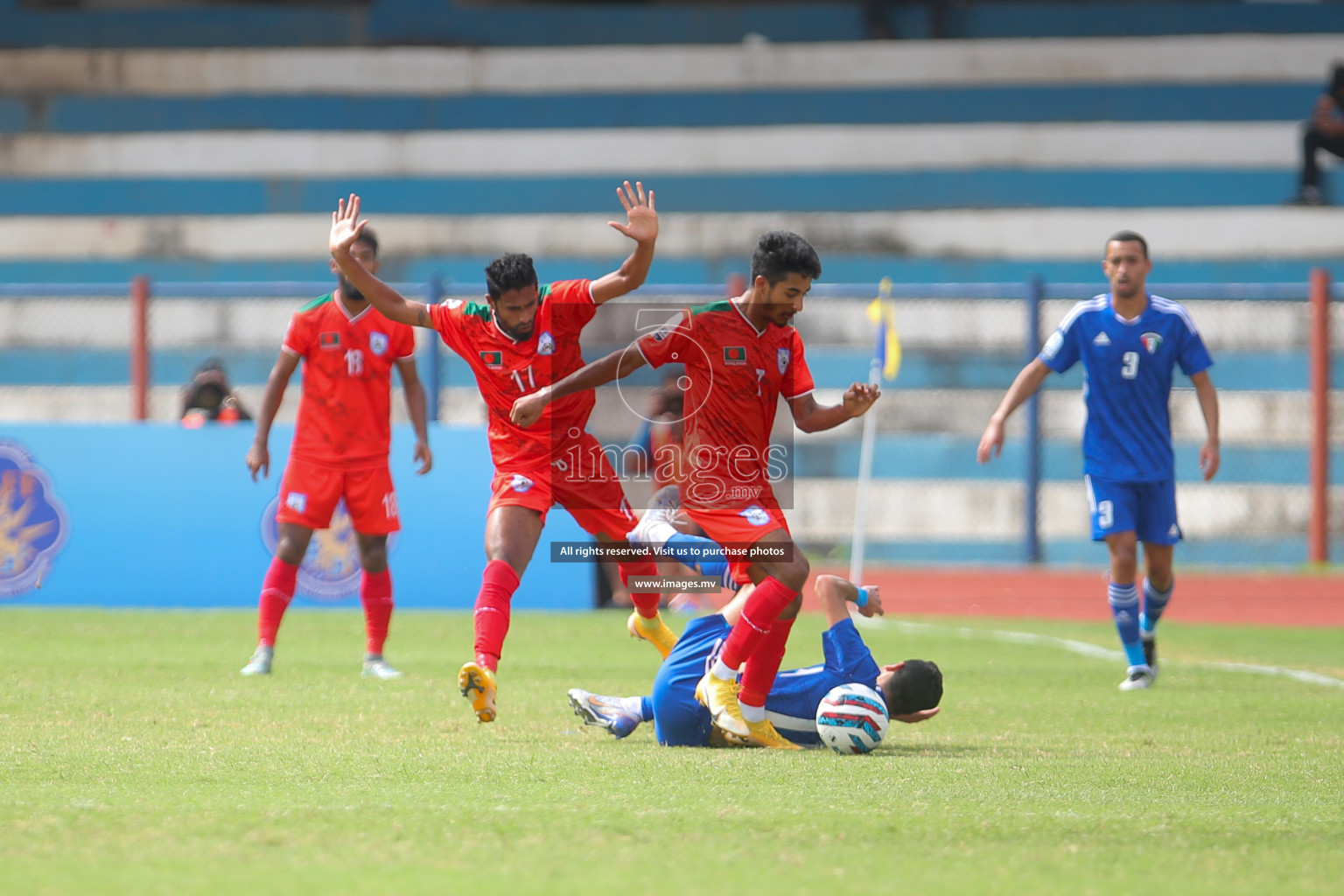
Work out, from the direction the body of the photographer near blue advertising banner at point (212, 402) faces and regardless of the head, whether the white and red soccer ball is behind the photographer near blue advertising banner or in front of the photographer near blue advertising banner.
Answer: in front

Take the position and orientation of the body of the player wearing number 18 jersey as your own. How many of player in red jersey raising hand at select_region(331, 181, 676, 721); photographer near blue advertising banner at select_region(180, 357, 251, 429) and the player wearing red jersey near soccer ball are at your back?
1

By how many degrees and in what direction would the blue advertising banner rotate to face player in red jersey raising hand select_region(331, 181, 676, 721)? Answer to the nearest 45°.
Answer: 0° — it already faces them

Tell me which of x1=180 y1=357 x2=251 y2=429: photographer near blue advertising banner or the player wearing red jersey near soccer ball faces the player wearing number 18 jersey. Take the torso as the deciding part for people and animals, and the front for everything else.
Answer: the photographer near blue advertising banner

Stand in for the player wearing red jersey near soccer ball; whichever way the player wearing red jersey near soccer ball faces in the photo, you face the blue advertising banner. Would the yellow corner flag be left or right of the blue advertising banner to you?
right

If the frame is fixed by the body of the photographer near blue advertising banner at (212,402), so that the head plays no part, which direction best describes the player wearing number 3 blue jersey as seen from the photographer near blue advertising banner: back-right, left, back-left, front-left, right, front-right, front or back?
front-left

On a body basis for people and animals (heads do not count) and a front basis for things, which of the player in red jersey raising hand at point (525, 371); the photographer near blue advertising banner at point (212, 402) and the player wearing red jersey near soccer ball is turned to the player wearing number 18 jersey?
the photographer near blue advertising banner

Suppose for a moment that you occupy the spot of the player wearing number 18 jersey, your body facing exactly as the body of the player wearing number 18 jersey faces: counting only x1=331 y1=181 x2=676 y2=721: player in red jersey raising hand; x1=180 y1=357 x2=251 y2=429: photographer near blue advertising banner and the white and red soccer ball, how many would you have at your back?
1

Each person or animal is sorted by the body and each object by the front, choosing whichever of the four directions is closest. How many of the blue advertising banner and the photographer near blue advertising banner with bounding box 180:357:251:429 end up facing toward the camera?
2

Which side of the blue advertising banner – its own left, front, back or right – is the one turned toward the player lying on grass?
front

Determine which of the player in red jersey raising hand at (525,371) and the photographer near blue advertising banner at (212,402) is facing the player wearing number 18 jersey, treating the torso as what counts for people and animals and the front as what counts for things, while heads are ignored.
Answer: the photographer near blue advertising banner
